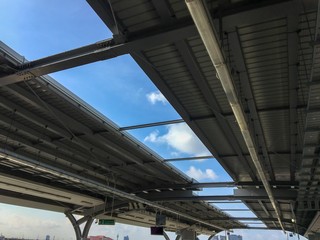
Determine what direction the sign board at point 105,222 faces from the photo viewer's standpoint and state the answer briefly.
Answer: facing the viewer

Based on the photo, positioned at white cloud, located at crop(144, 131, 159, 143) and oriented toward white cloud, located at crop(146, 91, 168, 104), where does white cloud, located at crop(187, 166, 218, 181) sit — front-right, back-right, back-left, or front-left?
back-left

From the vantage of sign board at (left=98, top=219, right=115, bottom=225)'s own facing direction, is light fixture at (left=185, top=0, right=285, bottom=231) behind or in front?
in front
